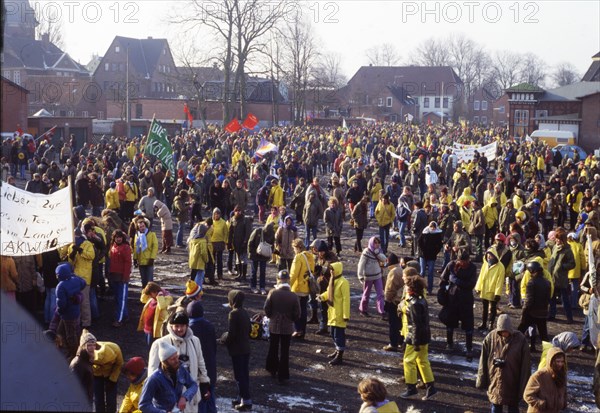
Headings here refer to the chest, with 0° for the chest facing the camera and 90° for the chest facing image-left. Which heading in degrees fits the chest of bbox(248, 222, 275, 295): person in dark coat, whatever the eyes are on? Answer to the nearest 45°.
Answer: approximately 315°

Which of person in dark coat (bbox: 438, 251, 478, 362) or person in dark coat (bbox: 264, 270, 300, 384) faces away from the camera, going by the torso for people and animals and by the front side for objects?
person in dark coat (bbox: 264, 270, 300, 384)

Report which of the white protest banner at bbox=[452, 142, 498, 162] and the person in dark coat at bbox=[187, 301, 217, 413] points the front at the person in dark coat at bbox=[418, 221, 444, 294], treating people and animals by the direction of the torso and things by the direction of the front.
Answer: the white protest banner

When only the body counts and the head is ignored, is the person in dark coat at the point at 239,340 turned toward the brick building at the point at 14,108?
no

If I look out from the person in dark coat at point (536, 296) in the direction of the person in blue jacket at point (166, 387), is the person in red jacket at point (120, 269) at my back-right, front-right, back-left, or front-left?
front-right

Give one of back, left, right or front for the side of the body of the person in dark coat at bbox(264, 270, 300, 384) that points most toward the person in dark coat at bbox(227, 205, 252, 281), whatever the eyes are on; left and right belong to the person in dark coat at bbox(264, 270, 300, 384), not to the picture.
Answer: front

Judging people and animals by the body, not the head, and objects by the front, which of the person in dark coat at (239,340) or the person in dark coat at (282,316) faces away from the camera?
the person in dark coat at (282,316)

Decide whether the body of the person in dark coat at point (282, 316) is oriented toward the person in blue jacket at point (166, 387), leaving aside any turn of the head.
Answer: no

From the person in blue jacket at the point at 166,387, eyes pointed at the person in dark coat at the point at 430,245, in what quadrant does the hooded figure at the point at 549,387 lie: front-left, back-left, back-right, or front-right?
front-right

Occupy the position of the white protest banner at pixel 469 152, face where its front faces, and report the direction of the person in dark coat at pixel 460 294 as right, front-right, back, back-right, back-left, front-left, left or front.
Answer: front

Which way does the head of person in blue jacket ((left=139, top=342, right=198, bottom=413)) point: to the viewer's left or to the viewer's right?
to the viewer's right

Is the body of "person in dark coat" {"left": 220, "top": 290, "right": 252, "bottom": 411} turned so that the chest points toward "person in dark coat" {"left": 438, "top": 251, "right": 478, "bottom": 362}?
no
